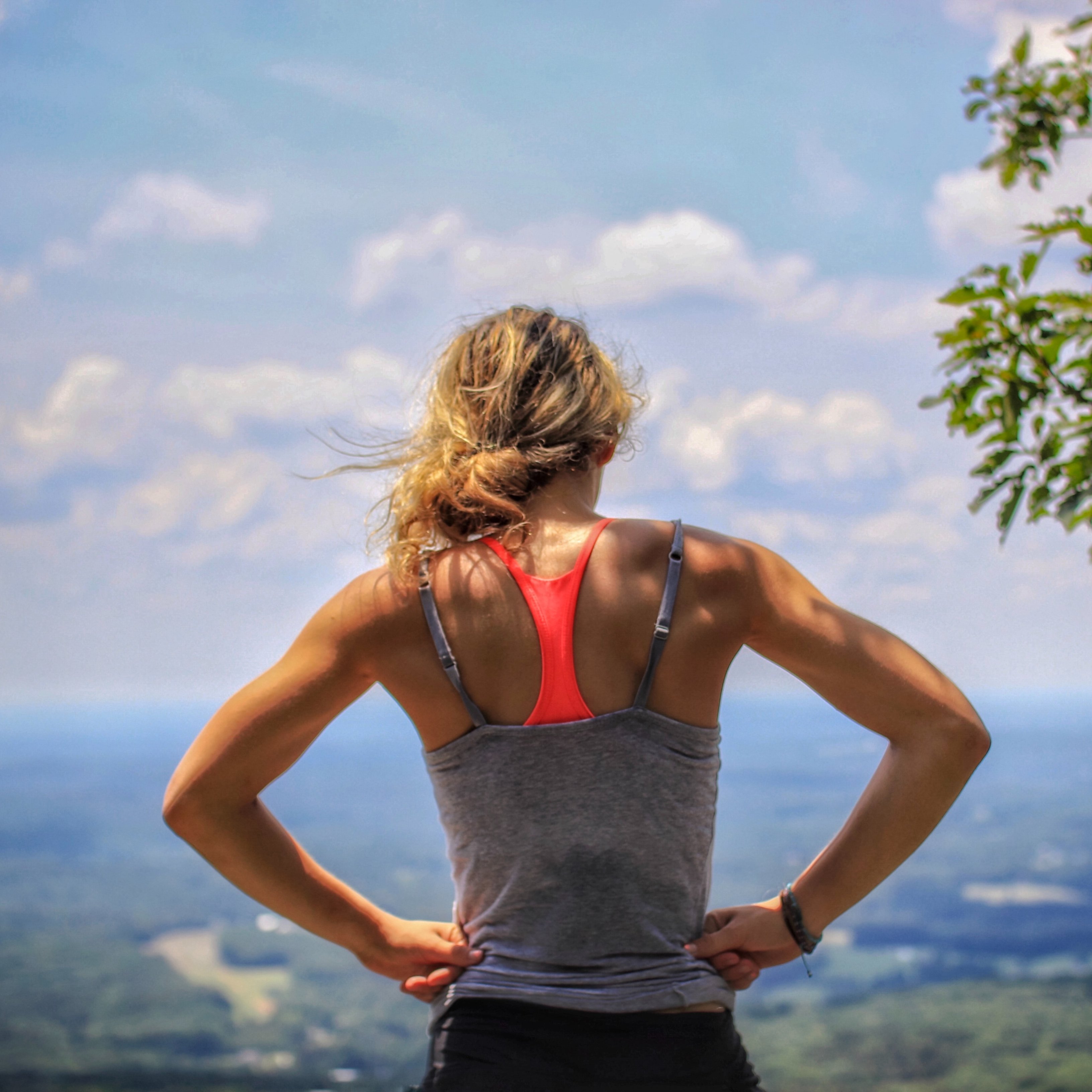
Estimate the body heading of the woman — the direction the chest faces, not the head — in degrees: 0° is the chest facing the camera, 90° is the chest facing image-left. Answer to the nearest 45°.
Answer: approximately 180°
